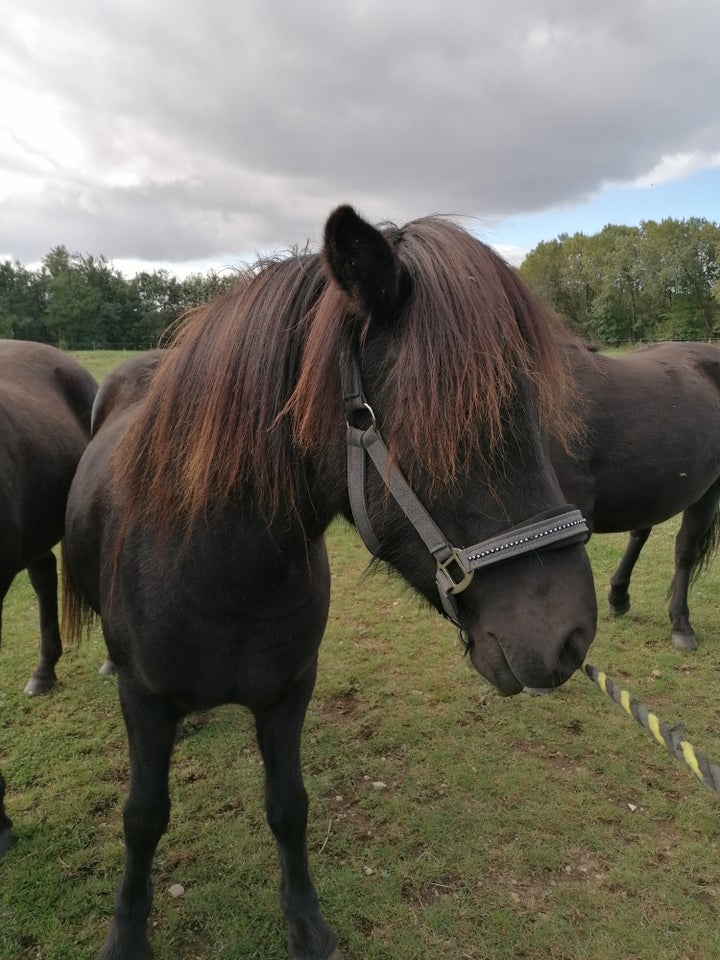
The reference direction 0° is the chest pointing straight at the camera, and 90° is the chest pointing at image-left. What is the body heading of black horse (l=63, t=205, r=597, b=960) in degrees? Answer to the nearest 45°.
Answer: approximately 315°

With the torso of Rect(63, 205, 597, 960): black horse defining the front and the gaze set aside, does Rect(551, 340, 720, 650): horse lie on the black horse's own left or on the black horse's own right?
on the black horse's own left

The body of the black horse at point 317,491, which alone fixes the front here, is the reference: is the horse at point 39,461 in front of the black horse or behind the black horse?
behind
